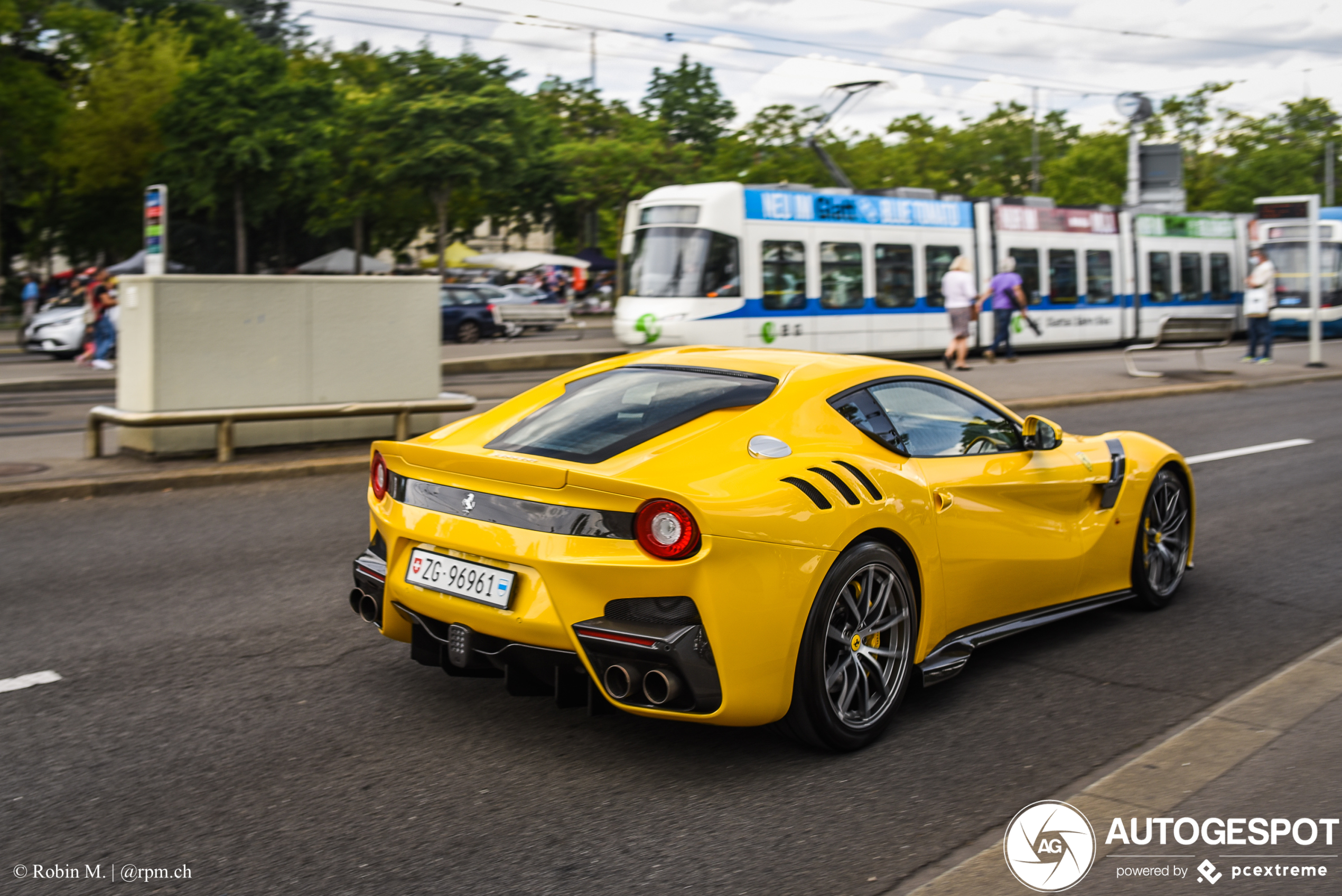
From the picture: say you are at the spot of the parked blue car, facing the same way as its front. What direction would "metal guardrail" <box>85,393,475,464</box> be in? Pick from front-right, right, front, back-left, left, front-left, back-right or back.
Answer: left
